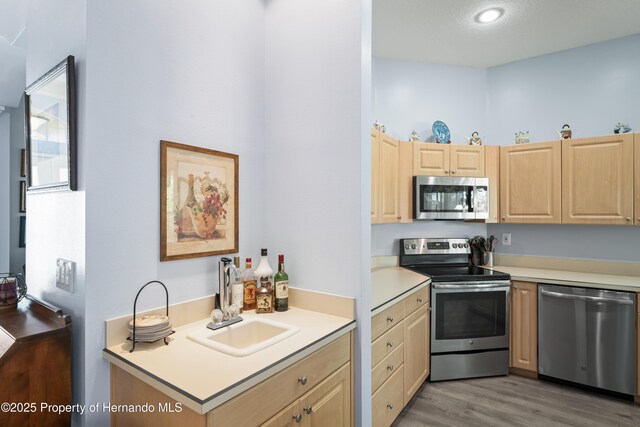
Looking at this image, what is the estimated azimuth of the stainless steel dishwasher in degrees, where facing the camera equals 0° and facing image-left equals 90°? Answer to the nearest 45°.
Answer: approximately 45°

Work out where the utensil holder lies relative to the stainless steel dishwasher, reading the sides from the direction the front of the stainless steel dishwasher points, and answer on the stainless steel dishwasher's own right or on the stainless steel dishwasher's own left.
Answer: on the stainless steel dishwasher's own right

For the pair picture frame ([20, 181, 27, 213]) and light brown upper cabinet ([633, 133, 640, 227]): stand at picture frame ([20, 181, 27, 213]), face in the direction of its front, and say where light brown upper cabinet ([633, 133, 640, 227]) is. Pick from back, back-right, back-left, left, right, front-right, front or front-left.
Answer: front-left

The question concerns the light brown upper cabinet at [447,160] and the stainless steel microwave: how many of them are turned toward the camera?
2

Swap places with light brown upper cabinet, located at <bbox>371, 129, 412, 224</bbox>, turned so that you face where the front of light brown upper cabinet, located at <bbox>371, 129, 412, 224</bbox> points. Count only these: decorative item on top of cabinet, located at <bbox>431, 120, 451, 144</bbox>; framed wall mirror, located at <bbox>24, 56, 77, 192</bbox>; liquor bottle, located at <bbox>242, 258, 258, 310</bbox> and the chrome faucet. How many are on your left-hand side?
1

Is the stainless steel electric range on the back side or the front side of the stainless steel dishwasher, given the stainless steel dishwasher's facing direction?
on the front side

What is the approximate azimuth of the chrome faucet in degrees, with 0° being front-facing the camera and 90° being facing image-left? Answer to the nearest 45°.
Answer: approximately 315°

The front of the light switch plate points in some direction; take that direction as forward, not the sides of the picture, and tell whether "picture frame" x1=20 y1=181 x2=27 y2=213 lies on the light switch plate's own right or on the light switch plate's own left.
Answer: on the light switch plate's own right

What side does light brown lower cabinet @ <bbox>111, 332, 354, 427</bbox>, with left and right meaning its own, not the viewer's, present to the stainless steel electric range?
left

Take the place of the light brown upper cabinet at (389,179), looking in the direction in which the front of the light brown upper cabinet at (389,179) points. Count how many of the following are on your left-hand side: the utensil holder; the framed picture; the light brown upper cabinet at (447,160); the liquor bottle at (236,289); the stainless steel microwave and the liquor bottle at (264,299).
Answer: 3

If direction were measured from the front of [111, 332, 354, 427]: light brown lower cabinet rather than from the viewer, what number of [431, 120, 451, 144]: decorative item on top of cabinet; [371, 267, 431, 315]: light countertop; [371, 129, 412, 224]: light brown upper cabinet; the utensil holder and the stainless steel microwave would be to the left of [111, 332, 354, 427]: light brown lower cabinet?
5

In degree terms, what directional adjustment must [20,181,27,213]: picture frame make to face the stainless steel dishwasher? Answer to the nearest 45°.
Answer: approximately 45° to its left

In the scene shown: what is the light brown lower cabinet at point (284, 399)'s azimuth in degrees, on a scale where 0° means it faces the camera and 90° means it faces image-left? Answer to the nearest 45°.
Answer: approximately 315°
